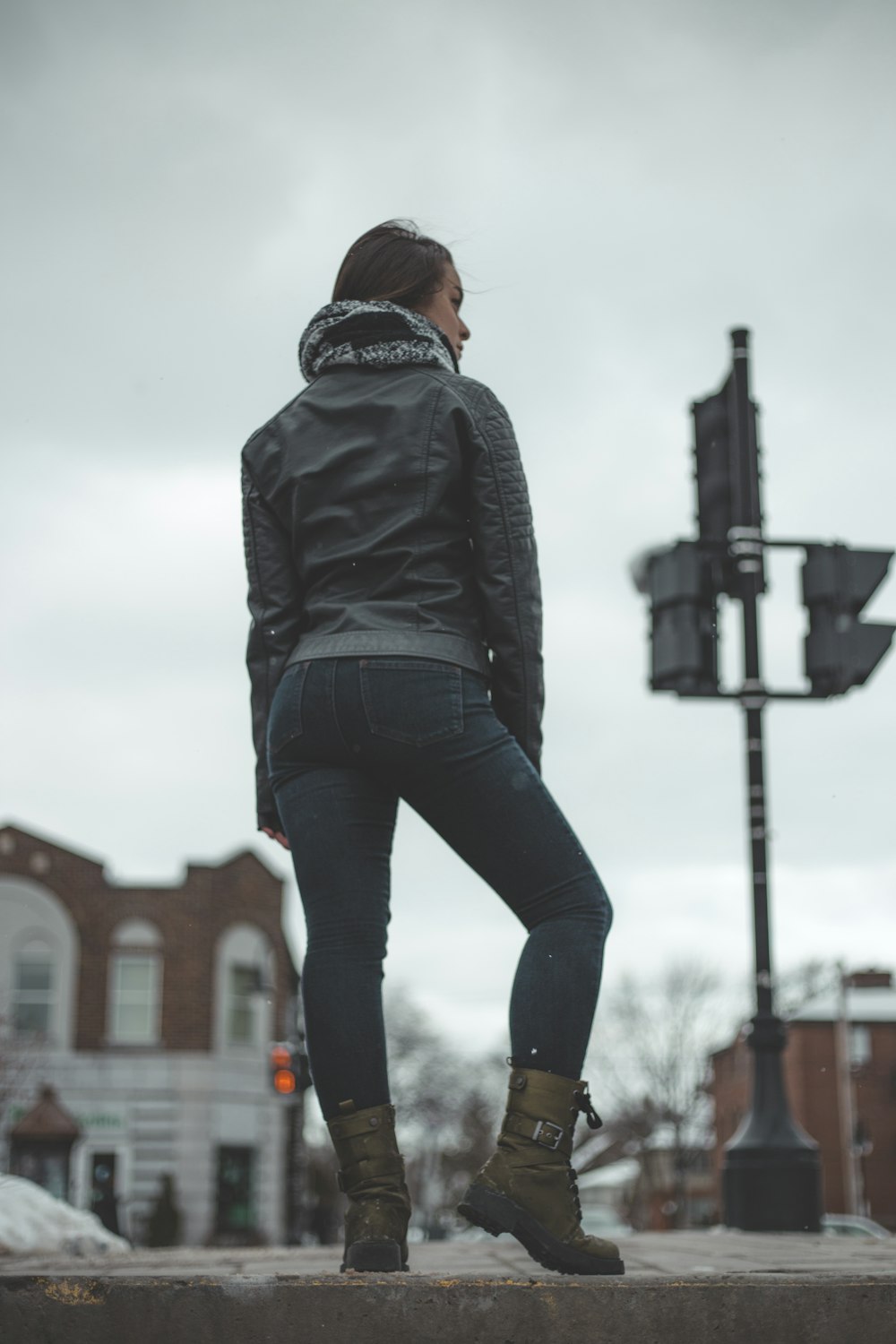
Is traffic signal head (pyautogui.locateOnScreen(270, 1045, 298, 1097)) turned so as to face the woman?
yes

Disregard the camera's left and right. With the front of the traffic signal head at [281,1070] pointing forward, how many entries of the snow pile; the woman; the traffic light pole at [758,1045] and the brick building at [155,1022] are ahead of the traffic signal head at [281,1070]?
3

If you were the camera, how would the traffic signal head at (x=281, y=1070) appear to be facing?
facing the viewer

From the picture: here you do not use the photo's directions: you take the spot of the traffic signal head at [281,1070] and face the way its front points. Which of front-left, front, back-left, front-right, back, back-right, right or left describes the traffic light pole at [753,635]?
front

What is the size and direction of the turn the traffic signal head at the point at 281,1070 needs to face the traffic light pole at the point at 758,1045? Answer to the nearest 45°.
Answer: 0° — it already faces it

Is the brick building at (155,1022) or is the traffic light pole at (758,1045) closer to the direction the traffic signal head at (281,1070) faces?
the traffic light pole

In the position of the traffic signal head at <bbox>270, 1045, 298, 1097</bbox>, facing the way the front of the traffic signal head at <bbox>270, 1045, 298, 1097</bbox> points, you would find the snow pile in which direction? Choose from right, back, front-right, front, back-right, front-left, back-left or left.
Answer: front

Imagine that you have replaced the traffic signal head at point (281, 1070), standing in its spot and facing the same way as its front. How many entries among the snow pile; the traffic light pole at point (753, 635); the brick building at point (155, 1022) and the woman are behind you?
1

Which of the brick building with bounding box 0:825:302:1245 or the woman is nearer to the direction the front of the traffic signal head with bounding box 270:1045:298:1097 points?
the woman

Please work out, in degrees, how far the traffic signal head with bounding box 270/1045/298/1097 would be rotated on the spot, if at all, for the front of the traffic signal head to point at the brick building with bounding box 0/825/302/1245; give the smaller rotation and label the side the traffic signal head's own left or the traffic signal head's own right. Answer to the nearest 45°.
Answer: approximately 180°
